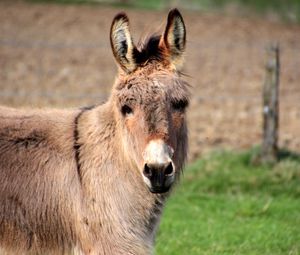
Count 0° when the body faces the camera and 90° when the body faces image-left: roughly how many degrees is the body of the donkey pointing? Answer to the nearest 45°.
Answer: approximately 270°

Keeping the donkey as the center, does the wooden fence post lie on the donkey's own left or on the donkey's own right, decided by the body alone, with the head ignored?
on the donkey's own left
